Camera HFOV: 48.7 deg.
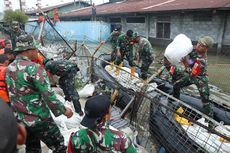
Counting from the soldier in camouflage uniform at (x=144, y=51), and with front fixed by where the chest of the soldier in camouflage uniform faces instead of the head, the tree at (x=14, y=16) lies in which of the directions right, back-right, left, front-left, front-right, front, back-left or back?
front-right

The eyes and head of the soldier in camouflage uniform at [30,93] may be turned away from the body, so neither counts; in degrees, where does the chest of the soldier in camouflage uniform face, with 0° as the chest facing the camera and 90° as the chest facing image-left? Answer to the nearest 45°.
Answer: approximately 225°

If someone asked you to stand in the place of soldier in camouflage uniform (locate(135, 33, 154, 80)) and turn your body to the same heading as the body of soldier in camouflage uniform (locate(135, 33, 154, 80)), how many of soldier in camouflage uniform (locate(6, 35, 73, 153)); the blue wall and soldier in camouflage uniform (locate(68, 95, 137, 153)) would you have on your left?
2

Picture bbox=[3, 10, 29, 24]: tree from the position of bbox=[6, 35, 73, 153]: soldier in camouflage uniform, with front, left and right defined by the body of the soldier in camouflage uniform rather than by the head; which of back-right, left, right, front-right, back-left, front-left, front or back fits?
front-left

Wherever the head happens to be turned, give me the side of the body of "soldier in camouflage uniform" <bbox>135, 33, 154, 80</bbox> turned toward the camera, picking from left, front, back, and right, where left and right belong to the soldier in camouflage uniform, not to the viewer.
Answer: left

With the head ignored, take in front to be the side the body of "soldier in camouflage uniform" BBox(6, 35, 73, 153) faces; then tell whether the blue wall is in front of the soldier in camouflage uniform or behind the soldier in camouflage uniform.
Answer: in front

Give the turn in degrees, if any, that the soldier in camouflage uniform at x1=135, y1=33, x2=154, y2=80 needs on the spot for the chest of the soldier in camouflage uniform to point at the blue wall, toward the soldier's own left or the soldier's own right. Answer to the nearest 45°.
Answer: approximately 90° to the soldier's own right

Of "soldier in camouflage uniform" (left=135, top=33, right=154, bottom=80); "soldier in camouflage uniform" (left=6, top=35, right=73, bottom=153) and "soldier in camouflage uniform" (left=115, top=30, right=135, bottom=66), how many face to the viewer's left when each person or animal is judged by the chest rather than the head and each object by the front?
1
